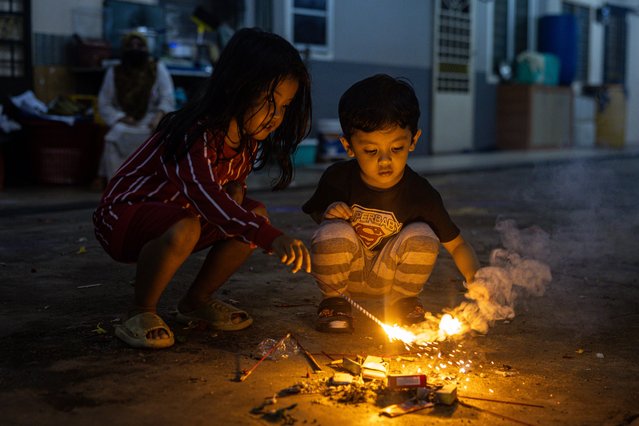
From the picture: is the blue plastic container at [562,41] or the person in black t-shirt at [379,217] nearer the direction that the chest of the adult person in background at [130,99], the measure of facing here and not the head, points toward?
the person in black t-shirt

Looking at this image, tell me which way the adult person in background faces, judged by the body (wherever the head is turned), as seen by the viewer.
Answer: toward the camera

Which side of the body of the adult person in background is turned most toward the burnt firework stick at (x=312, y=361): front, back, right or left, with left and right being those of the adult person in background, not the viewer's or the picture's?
front

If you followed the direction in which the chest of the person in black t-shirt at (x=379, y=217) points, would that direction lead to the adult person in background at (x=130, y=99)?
no

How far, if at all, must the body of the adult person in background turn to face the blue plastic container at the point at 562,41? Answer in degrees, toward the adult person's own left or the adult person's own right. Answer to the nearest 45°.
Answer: approximately 135° to the adult person's own left

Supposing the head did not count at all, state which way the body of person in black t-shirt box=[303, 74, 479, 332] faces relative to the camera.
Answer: toward the camera

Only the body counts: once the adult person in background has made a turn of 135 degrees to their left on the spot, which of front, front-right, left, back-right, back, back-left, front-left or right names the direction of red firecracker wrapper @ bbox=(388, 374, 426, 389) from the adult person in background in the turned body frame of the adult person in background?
back-right

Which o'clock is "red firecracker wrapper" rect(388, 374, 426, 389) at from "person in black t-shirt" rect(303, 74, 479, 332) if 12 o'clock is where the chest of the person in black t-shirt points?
The red firecracker wrapper is roughly at 12 o'clock from the person in black t-shirt.

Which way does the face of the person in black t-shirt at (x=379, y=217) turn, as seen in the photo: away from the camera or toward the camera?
toward the camera

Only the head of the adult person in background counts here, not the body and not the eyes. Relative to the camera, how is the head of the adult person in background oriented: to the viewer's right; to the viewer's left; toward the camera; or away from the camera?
toward the camera

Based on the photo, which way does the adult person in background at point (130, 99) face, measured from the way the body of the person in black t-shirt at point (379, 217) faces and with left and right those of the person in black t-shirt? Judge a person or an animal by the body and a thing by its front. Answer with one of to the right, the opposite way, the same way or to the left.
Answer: the same way

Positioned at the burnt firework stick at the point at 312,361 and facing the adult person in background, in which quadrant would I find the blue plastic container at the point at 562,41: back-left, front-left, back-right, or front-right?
front-right

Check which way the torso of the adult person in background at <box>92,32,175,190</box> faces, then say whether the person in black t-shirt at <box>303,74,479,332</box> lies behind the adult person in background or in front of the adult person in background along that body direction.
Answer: in front
